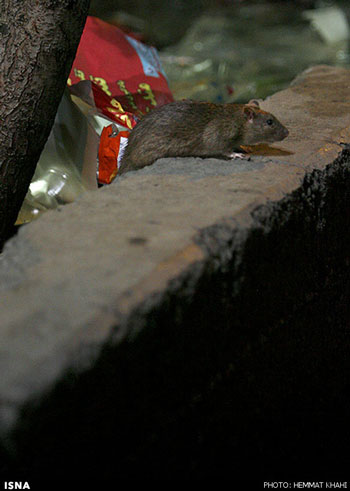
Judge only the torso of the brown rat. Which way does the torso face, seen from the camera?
to the viewer's right
